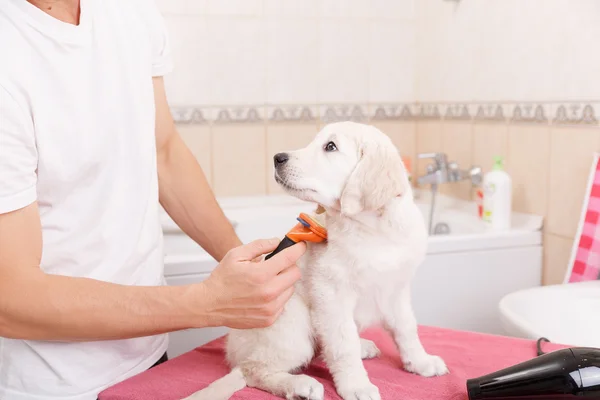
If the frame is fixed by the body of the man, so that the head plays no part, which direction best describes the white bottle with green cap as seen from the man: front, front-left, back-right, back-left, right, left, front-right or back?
left

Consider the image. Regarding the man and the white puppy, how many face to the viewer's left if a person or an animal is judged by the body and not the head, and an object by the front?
0

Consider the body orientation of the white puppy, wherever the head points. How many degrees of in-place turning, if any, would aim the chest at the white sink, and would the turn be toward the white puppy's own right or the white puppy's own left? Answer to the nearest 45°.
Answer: approximately 90° to the white puppy's own left

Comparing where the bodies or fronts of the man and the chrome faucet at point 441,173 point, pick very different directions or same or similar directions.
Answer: very different directions

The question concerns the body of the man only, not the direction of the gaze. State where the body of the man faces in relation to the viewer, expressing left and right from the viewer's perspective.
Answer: facing the viewer and to the right of the viewer
